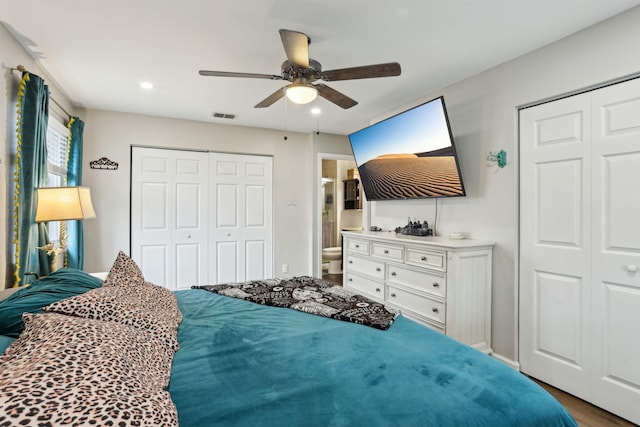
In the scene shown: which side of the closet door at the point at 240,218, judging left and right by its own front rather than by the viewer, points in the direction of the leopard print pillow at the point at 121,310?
front

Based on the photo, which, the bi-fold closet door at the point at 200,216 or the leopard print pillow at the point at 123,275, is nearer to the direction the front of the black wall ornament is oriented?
the leopard print pillow

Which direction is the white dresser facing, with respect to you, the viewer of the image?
facing the viewer and to the left of the viewer

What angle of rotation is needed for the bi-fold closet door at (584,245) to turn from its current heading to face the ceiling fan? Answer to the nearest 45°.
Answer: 0° — it already faces it

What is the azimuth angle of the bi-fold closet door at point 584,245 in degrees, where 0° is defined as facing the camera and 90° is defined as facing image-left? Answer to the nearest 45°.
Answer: approximately 45°

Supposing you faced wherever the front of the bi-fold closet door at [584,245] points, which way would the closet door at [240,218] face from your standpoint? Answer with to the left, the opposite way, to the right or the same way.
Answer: to the left

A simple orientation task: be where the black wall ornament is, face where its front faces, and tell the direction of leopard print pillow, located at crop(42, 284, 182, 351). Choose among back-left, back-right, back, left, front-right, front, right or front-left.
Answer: front

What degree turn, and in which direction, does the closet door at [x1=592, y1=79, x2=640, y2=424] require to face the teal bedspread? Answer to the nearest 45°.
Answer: approximately 45° to its left

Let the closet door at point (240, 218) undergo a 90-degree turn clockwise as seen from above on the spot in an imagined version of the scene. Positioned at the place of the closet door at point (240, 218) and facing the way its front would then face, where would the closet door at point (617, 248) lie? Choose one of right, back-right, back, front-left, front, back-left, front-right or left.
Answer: back-left

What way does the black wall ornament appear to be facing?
toward the camera

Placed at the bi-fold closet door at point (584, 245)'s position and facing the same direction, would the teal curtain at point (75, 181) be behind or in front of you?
in front

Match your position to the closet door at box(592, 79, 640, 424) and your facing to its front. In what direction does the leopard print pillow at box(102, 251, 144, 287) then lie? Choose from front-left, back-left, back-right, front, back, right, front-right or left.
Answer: front

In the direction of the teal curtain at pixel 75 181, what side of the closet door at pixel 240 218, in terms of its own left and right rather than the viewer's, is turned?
right

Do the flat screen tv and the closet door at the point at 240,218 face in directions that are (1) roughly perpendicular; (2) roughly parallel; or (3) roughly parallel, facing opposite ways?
roughly perpendicular

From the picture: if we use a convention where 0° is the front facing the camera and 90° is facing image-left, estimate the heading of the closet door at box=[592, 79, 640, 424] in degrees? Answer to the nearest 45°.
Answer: approximately 45°
